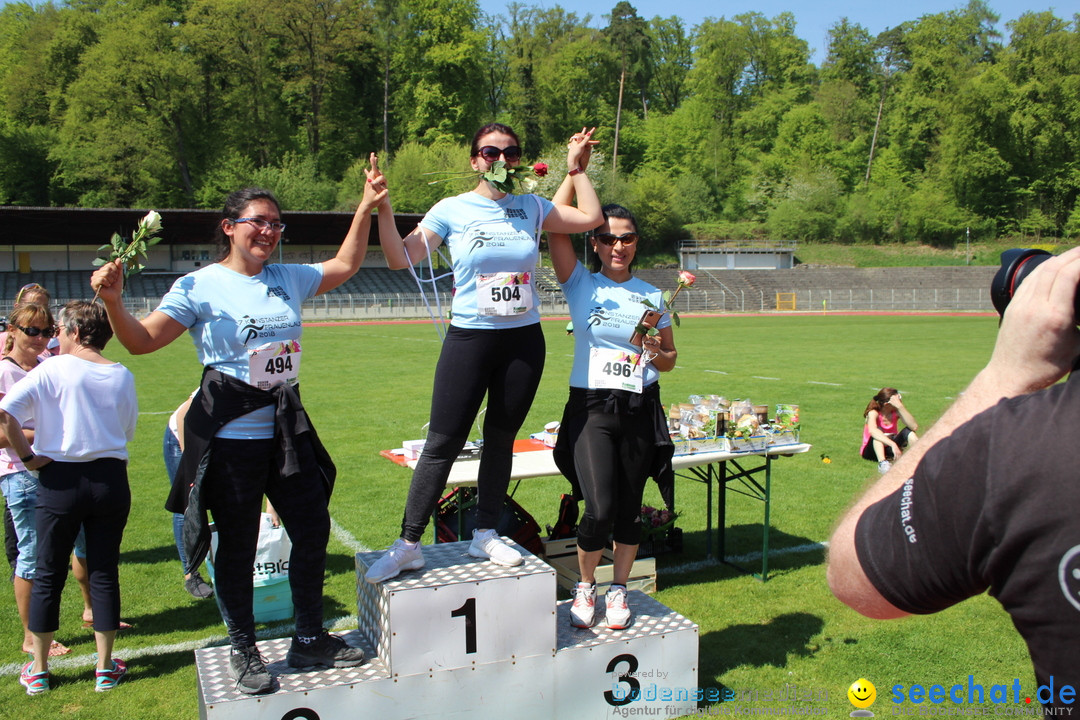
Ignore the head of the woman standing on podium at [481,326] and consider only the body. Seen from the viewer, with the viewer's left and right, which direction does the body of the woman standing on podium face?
facing the viewer

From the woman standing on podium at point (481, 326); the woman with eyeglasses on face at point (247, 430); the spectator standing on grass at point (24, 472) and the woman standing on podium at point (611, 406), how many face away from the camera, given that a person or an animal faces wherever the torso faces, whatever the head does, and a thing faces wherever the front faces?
0

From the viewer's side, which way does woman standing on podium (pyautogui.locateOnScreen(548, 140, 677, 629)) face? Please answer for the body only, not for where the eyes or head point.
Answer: toward the camera

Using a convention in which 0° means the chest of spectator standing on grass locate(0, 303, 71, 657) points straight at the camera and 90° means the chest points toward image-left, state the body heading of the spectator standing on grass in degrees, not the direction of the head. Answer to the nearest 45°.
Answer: approximately 315°

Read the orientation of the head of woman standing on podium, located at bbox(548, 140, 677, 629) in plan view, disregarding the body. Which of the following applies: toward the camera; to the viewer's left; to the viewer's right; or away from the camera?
toward the camera

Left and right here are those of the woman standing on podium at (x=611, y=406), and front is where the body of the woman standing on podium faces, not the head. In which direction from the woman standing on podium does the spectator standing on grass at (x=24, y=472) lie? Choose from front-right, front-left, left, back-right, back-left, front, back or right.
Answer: right

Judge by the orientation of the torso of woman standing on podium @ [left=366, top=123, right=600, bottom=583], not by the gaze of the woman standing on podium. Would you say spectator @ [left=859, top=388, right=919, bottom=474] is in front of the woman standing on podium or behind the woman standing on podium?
behind

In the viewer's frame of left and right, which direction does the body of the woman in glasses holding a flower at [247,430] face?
facing the viewer and to the right of the viewer

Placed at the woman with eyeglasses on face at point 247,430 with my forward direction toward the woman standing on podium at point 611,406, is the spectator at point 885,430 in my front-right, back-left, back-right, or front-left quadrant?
front-left
